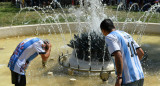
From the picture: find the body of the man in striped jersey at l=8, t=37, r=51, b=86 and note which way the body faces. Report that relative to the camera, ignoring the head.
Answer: to the viewer's right

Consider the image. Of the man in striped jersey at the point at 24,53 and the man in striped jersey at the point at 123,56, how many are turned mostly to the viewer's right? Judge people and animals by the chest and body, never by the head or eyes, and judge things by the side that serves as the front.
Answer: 1

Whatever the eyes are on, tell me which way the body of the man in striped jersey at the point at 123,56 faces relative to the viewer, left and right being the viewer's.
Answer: facing away from the viewer and to the left of the viewer

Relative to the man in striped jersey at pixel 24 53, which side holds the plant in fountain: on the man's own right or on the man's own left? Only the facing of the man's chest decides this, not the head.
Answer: on the man's own left

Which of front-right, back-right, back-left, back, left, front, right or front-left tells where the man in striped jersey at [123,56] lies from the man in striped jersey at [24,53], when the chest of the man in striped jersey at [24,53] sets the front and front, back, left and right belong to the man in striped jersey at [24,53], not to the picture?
front-right

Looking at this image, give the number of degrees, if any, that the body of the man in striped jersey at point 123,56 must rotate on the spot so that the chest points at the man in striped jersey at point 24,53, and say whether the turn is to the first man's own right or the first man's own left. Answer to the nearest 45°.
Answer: approximately 45° to the first man's own left

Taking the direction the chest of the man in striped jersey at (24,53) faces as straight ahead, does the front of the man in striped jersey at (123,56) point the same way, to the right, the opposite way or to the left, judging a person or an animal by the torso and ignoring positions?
to the left
